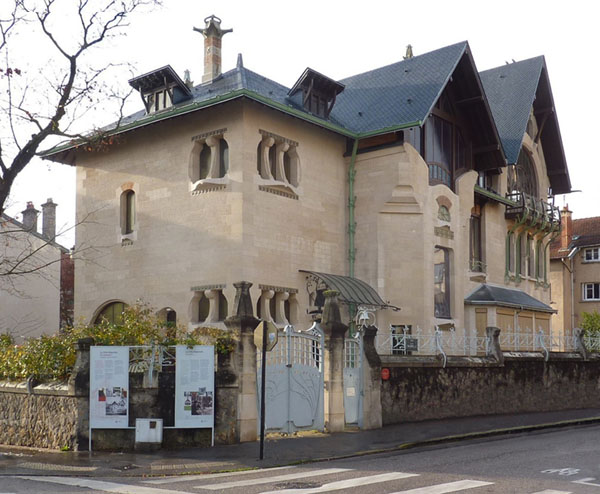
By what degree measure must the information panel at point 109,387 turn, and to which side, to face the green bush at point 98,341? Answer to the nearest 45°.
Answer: approximately 180°

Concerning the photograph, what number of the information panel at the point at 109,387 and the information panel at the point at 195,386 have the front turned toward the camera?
2

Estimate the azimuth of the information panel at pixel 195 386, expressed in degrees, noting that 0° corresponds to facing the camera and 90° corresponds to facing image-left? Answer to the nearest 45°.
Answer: approximately 0°

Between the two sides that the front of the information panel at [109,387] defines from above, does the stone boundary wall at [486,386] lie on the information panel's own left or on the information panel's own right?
on the information panel's own left

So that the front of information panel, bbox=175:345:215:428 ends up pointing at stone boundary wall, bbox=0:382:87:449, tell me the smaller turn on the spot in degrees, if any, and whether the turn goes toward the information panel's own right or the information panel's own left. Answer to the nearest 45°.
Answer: approximately 90° to the information panel's own right

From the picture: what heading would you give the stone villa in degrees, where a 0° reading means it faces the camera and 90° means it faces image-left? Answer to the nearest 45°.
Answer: approximately 315°

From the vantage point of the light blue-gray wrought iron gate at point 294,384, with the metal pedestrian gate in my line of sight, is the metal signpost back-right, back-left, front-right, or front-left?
back-right

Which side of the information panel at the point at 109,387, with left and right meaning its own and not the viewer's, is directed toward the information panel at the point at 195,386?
left

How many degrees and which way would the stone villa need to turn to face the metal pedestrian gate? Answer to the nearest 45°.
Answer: approximately 45° to its right
